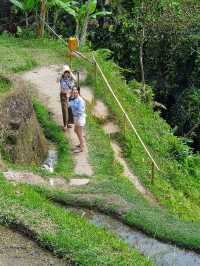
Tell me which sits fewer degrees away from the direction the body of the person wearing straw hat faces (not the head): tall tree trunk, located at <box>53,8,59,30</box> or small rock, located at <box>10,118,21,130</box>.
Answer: the small rock

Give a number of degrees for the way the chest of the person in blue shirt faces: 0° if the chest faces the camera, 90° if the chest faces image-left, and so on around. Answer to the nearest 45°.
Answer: approximately 45°

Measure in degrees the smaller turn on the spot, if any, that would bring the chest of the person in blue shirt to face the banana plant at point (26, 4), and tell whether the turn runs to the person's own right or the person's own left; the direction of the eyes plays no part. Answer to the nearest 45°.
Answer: approximately 135° to the person's own right

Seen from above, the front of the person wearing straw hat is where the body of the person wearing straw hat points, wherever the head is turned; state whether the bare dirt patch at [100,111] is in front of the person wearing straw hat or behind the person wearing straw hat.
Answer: behind

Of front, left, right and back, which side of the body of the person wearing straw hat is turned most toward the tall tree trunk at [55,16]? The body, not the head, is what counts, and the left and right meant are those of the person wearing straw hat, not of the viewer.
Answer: back

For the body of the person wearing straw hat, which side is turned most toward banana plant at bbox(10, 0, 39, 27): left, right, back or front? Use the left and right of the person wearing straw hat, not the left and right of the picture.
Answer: back

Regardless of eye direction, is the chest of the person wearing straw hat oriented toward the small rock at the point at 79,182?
yes

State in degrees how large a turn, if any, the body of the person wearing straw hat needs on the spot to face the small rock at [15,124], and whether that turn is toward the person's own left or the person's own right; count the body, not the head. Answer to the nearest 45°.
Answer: approximately 45° to the person's own right

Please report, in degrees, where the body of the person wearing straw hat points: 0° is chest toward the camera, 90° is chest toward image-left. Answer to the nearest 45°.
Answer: approximately 0°

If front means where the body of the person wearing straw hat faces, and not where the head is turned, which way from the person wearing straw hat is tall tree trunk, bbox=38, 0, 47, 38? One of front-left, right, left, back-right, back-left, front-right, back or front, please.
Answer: back
